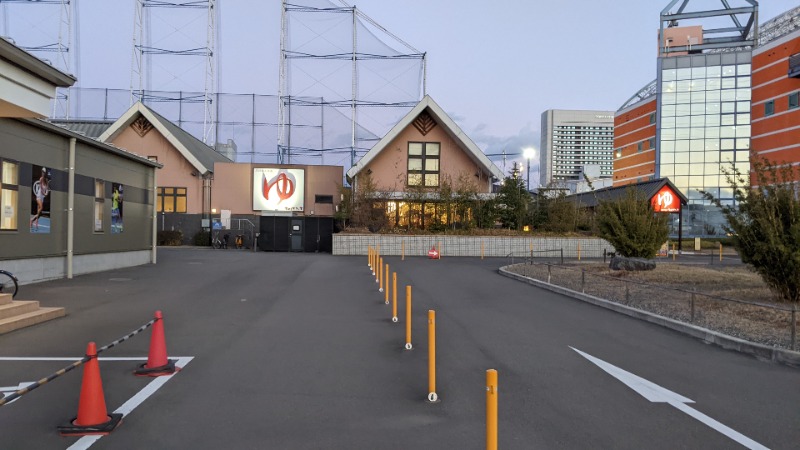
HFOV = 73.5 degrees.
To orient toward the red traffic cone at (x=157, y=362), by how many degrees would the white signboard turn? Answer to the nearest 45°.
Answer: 0° — it already faces it

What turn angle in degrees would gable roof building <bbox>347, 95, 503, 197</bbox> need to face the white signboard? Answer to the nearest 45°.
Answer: approximately 90° to its right

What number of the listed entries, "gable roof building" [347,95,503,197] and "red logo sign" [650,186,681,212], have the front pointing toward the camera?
2

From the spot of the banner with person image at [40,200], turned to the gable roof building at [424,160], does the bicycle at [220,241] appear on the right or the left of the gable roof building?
left

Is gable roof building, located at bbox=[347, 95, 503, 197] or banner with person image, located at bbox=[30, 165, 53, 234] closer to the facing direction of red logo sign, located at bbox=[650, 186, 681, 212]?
the banner with person image

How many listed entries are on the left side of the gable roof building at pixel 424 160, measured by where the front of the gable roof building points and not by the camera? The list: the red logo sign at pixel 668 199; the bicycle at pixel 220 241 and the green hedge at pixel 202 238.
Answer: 1

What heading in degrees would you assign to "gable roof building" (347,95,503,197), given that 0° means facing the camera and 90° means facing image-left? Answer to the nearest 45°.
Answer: approximately 0°

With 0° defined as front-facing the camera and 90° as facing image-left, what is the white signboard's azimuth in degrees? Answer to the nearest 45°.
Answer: approximately 0°

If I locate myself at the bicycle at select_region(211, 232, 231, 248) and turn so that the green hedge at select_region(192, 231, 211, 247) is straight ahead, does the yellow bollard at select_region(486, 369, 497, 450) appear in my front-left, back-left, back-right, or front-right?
back-left

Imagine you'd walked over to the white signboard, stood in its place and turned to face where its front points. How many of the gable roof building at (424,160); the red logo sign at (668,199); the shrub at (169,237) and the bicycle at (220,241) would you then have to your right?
2

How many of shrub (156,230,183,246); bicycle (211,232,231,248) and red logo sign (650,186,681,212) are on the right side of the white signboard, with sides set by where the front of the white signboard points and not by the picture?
2

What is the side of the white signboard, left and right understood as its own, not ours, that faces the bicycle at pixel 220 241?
right

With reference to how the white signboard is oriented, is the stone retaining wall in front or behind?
in front
